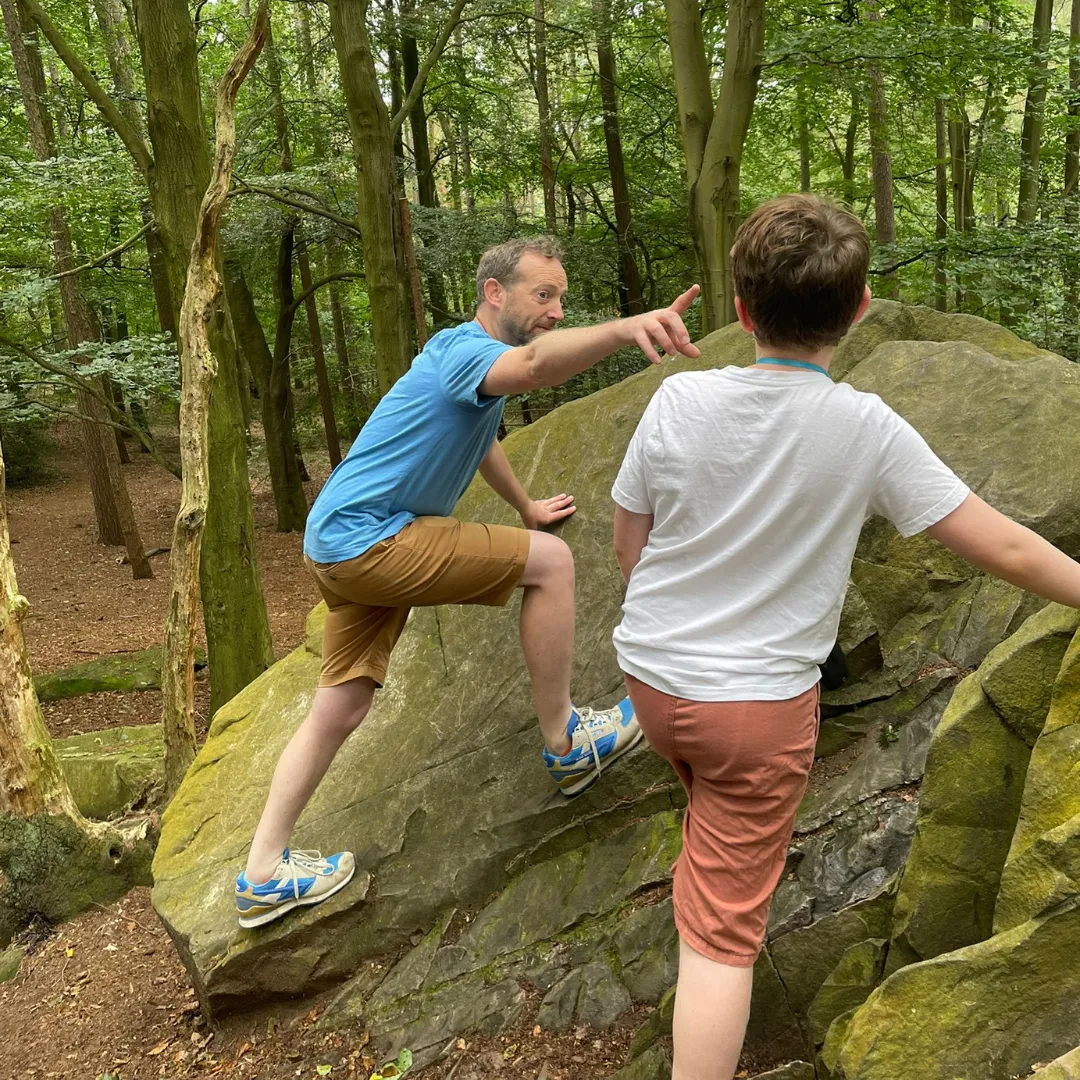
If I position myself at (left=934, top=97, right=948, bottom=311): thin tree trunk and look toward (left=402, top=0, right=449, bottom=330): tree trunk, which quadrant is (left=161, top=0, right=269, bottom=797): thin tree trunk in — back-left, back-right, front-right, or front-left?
front-left

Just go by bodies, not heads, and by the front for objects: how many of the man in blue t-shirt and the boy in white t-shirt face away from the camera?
1

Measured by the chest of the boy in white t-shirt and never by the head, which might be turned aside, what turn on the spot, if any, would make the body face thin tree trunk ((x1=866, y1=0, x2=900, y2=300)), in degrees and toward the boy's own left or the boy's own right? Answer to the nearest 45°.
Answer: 0° — they already face it

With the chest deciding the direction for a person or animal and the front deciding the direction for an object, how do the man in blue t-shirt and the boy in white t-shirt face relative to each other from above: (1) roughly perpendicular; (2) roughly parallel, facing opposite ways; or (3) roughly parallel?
roughly perpendicular

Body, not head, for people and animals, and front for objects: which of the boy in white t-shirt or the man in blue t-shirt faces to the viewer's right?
the man in blue t-shirt

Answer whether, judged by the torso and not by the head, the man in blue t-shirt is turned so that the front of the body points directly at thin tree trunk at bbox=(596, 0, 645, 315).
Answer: no

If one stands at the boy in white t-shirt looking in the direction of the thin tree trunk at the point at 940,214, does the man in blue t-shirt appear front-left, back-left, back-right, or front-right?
front-left

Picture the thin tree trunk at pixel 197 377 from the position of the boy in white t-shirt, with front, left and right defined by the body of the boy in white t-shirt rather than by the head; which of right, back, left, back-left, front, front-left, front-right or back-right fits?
front-left

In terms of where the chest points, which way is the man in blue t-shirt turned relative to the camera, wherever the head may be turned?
to the viewer's right

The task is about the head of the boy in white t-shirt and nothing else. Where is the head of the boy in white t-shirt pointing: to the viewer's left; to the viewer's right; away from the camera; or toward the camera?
away from the camera

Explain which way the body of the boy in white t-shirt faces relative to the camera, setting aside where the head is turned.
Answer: away from the camera

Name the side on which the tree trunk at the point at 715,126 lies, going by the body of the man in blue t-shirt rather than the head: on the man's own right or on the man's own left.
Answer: on the man's own left

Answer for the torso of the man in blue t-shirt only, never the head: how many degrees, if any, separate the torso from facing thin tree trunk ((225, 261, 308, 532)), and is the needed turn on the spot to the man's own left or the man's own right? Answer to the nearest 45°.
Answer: approximately 90° to the man's own left

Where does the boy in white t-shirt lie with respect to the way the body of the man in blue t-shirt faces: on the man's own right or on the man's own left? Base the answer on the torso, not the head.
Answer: on the man's own right
